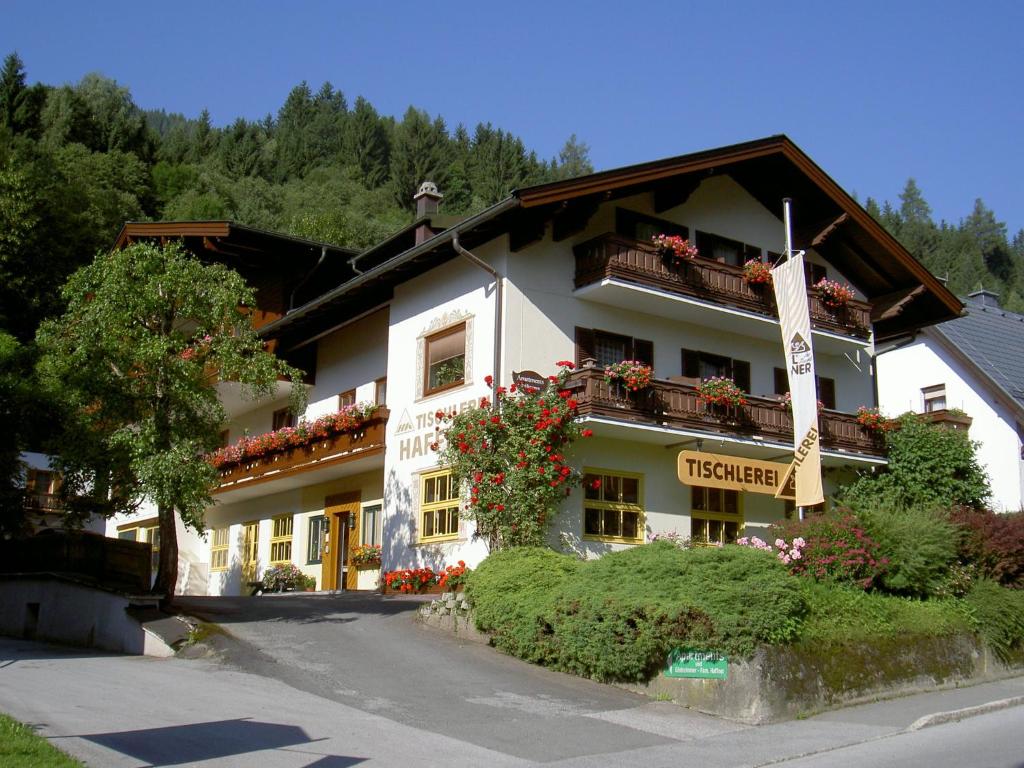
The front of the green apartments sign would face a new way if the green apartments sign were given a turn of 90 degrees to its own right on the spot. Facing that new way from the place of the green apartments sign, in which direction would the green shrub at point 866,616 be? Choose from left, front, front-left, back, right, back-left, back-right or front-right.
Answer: back-right

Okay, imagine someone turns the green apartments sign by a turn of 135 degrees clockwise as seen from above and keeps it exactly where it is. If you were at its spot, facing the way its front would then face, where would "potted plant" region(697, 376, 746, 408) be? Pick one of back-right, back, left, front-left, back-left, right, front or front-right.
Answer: front-right

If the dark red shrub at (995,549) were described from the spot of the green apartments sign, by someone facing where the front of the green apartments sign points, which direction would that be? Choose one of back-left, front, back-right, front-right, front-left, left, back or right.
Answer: back-left

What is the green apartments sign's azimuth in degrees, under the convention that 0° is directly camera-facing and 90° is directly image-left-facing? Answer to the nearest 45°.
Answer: approximately 0°

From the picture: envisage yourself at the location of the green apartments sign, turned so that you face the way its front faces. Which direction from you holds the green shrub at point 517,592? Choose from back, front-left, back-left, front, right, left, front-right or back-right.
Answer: back-right

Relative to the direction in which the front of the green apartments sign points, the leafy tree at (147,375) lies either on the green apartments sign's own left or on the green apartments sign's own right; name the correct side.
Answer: on the green apartments sign's own right

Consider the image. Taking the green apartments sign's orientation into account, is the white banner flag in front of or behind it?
behind

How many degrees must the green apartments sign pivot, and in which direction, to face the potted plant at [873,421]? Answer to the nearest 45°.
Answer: approximately 180°

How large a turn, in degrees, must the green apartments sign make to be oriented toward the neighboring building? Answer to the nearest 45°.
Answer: approximately 135° to its left

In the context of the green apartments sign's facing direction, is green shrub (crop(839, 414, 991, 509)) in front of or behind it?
behind

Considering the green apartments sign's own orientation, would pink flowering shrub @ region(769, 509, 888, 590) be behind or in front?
behind

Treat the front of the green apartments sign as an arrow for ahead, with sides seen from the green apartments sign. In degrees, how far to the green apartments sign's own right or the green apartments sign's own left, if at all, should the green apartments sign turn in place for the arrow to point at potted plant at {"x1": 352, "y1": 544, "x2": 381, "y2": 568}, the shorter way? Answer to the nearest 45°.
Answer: approximately 135° to the green apartments sign's own right
